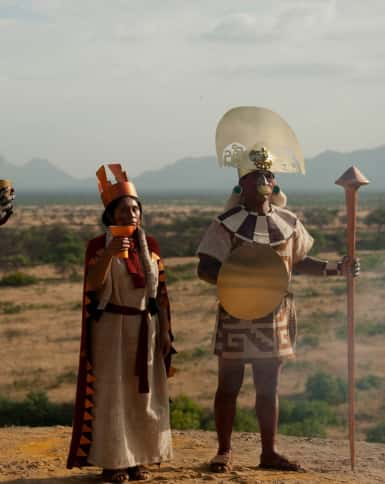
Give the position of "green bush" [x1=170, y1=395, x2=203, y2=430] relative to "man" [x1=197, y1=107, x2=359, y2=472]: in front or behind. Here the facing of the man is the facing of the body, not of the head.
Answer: behind

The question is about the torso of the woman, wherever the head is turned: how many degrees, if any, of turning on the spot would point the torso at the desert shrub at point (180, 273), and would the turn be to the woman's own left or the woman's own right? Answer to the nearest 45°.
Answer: approximately 135° to the woman's own left

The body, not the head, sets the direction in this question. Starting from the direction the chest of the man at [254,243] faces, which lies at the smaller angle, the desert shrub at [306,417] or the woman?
the woman

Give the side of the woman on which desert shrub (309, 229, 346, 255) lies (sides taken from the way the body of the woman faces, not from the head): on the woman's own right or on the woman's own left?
on the woman's own left

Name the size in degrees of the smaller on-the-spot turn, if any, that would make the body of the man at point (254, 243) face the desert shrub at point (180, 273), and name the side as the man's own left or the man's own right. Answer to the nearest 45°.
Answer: approximately 180°

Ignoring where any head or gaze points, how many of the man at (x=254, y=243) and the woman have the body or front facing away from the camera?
0

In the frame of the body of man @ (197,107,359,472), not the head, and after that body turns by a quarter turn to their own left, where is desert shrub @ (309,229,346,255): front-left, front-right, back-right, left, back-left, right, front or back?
left

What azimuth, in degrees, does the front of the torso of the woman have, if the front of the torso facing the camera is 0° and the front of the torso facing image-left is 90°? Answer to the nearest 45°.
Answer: approximately 315°

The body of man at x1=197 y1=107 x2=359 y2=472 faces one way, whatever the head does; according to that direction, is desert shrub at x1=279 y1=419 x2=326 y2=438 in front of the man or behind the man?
behind

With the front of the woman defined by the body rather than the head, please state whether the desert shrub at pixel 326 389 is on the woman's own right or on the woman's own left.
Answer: on the woman's own left

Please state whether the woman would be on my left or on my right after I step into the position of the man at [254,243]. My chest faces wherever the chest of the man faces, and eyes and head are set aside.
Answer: on my right

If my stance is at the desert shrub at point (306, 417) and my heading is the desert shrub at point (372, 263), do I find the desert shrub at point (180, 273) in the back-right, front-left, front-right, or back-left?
front-left

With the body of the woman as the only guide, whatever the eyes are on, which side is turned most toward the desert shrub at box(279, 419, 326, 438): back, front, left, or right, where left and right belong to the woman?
back

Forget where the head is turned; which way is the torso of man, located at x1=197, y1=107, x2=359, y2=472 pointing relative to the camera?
toward the camera

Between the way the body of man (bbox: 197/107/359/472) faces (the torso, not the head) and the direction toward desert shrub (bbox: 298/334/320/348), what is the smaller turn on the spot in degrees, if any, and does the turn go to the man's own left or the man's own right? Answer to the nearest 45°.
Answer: approximately 180°
